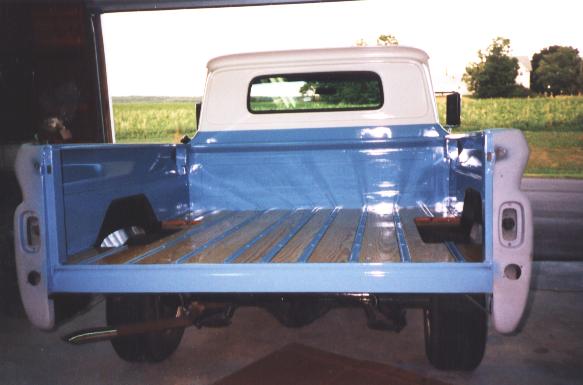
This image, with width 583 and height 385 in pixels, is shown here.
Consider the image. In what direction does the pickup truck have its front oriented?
away from the camera

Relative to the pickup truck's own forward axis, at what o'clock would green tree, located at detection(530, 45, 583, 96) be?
The green tree is roughly at 1 o'clock from the pickup truck.
